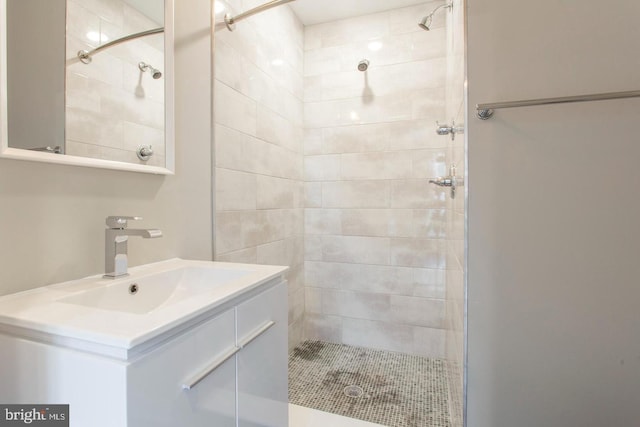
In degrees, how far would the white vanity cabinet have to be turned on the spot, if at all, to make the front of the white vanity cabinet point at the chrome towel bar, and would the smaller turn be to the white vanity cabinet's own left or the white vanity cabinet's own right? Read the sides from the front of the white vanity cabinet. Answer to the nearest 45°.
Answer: approximately 45° to the white vanity cabinet's own left

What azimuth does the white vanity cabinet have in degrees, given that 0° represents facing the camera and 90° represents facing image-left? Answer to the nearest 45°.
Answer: approximately 315°

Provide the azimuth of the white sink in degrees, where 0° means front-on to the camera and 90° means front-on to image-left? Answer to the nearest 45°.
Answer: approximately 315°
